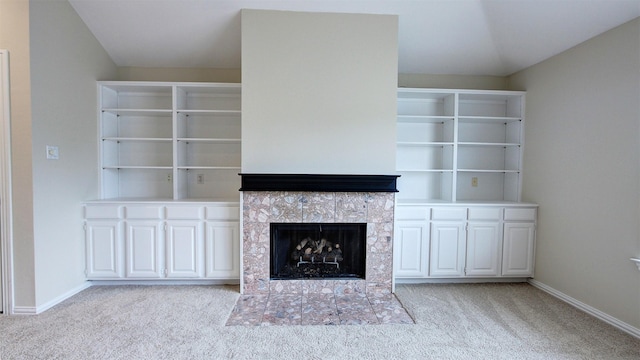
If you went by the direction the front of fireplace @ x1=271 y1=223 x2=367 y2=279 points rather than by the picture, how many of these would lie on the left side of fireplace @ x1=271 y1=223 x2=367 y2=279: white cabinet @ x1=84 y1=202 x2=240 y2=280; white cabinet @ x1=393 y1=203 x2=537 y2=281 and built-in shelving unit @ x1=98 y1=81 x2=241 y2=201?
1

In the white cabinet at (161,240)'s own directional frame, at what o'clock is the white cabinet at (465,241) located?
the white cabinet at (465,241) is roughly at 10 o'clock from the white cabinet at (161,240).

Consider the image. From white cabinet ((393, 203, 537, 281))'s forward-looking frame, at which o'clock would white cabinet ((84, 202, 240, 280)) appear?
white cabinet ((84, 202, 240, 280)) is roughly at 2 o'clock from white cabinet ((393, 203, 537, 281)).

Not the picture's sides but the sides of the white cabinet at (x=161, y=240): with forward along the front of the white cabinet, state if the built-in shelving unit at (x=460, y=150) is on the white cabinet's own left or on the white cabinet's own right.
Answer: on the white cabinet's own left

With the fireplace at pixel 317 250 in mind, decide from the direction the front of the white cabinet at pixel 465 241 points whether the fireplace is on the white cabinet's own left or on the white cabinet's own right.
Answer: on the white cabinet's own right

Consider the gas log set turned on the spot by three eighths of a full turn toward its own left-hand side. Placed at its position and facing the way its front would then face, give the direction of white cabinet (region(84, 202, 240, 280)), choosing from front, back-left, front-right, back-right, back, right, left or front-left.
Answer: back-left

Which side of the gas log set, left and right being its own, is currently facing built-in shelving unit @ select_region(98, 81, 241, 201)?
right

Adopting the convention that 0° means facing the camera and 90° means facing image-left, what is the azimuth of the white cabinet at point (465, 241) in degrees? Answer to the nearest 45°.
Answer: approximately 0°
